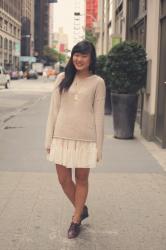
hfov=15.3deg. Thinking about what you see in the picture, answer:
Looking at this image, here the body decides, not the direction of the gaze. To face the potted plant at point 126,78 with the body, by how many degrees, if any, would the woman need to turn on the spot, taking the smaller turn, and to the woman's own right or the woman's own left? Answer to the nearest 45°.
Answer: approximately 180°

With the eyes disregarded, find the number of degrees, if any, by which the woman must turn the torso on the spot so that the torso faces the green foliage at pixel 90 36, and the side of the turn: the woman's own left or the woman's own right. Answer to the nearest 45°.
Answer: approximately 180°

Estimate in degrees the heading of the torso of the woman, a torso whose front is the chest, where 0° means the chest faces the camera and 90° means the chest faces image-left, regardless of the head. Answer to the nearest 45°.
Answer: approximately 0°
